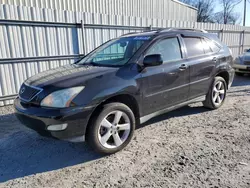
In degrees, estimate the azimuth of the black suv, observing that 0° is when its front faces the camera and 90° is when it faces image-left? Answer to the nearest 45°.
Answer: approximately 45°
